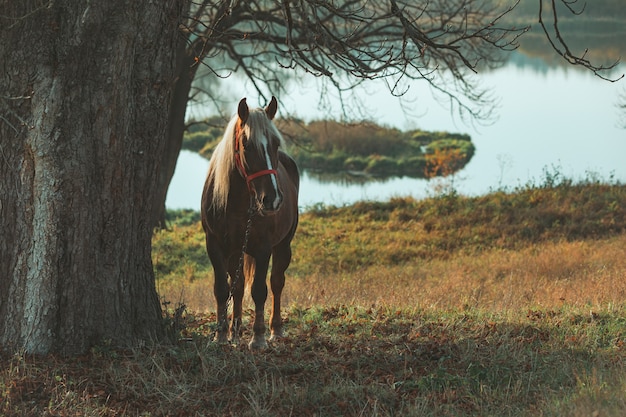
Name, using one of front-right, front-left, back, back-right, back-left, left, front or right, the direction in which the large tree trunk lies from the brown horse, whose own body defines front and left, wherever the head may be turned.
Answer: front-right

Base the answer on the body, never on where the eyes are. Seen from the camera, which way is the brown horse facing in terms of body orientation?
toward the camera
